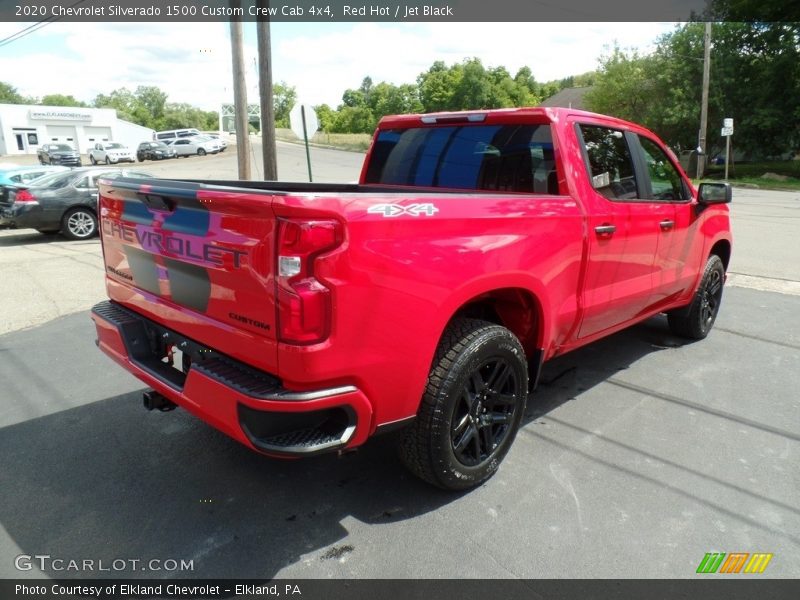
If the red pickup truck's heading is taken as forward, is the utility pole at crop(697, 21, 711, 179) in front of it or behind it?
in front

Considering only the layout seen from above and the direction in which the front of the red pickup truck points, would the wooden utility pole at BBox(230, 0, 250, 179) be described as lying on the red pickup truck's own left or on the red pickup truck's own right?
on the red pickup truck's own left

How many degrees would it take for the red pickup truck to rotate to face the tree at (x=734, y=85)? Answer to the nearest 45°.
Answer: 0° — it already faces it

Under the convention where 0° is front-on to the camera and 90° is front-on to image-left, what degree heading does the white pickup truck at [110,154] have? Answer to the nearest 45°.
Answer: approximately 315°

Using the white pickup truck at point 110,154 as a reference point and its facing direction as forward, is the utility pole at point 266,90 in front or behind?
in front

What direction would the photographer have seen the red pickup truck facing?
facing away from the viewer and to the right of the viewer

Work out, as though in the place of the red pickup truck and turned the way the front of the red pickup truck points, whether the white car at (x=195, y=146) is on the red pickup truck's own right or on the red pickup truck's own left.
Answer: on the red pickup truck's own left
